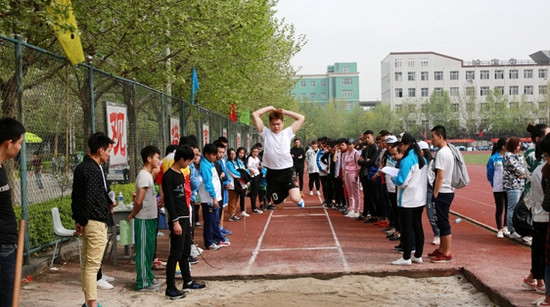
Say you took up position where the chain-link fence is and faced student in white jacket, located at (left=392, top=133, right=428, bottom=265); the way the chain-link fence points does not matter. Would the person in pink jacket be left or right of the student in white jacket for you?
left

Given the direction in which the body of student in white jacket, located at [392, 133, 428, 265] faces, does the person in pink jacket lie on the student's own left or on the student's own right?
on the student's own right

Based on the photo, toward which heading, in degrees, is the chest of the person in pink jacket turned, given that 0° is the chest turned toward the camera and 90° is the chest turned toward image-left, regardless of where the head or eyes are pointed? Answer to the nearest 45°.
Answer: approximately 45°

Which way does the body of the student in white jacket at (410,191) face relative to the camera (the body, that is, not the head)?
to the viewer's left

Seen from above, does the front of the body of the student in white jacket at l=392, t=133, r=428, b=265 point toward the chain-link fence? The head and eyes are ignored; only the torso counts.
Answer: yes

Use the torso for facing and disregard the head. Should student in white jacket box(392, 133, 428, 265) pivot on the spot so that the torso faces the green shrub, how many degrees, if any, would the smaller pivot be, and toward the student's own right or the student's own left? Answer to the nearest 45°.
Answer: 0° — they already face it

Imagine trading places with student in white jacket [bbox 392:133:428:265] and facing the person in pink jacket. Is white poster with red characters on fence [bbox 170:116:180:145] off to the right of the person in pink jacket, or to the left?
left

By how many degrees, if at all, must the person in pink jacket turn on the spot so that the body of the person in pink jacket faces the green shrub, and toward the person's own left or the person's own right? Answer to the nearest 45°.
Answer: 0° — they already face it

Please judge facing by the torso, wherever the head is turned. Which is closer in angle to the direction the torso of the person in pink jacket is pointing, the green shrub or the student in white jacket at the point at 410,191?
the green shrub
